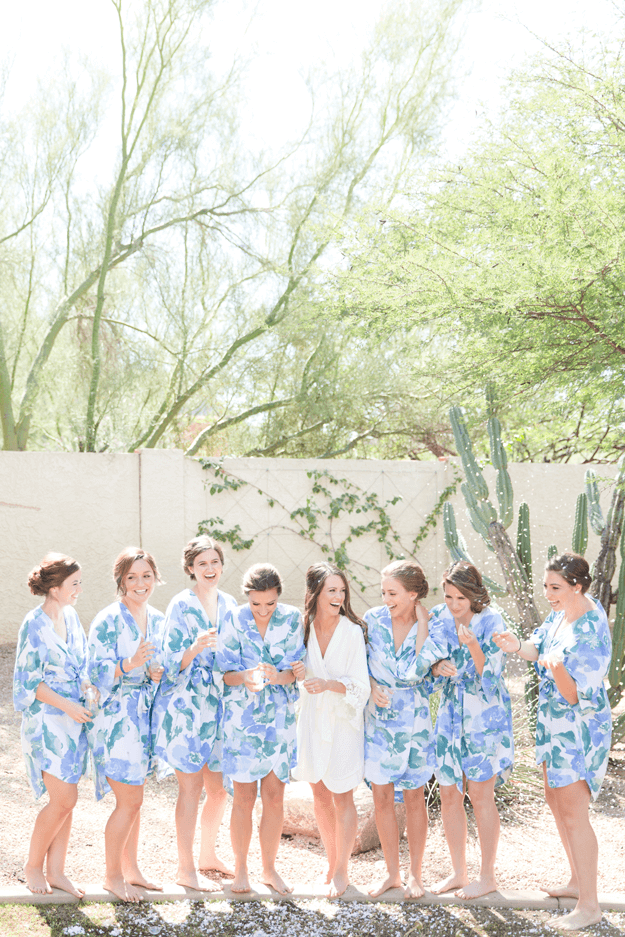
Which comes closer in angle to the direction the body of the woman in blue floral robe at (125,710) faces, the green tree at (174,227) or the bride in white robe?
the bride in white robe

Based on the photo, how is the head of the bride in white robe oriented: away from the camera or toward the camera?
toward the camera

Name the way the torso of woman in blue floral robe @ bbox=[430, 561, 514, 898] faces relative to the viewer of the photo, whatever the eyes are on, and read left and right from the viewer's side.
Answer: facing the viewer and to the left of the viewer

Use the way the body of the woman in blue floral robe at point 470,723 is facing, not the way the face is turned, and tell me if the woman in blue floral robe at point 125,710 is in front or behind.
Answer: in front

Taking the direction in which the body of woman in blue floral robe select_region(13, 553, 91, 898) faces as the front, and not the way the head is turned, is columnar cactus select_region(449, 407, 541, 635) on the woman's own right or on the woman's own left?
on the woman's own left

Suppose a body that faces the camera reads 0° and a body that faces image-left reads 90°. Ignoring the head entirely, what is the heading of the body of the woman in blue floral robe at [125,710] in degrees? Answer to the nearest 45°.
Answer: approximately 315°

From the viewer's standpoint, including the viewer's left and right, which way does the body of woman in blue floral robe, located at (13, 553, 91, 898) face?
facing the viewer and to the right of the viewer

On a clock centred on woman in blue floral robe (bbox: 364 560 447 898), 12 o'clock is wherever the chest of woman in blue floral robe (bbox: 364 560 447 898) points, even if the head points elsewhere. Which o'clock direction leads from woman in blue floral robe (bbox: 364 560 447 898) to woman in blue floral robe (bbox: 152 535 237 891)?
woman in blue floral robe (bbox: 152 535 237 891) is roughly at 3 o'clock from woman in blue floral robe (bbox: 364 560 447 898).

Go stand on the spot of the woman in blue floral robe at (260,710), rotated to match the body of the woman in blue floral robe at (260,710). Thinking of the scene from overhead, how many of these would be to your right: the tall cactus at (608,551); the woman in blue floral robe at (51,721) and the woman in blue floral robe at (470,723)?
1

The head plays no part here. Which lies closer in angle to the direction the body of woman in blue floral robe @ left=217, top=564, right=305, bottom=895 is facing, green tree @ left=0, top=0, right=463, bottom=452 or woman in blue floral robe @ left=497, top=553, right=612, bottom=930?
the woman in blue floral robe

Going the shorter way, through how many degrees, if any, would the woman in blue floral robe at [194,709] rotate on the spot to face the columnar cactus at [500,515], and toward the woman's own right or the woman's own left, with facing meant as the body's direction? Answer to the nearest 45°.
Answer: approximately 90° to the woman's own left

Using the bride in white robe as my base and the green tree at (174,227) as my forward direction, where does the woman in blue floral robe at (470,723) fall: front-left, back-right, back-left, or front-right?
back-right

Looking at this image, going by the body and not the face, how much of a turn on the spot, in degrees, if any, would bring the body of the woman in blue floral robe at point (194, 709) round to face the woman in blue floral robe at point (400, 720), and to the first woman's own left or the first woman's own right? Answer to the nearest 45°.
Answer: approximately 45° to the first woman's own left

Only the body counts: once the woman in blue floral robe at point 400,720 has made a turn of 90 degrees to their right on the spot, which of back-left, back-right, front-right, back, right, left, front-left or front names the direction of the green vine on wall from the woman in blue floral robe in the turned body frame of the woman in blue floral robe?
right

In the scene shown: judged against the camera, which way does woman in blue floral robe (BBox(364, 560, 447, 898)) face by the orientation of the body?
toward the camera

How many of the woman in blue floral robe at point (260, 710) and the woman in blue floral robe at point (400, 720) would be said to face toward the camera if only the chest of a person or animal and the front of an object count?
2

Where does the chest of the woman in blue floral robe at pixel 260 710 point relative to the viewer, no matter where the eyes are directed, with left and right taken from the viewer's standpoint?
facing the viewer
